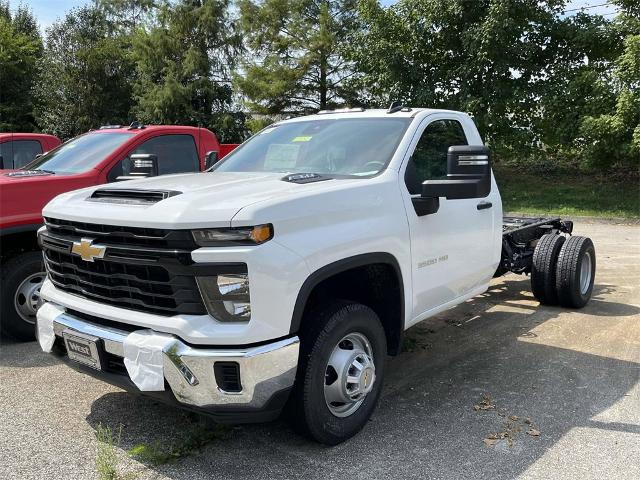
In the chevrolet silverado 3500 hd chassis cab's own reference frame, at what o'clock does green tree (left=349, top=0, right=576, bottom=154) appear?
The green tree is roughly at 5 o'clock from the chevrolet silverado 3500 hd chassis cab.

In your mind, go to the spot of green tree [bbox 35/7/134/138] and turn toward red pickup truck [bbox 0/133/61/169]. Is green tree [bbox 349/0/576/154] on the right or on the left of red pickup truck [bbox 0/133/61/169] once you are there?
left

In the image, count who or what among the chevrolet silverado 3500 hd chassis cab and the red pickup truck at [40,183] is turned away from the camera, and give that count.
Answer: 0

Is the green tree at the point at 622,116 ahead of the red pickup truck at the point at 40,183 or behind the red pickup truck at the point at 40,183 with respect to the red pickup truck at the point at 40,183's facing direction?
behind

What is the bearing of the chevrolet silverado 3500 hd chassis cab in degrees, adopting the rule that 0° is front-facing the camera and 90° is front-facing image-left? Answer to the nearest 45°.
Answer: approximately 45°

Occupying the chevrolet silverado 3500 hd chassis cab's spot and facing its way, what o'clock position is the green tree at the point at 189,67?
The green tree is roughly at 4 o'clock from the chevrolet silverado 3500 hd chassis cab.

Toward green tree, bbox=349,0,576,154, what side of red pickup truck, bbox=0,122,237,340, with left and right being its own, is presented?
back
